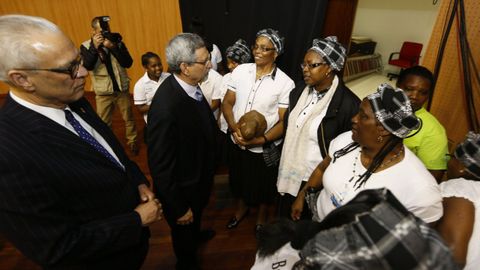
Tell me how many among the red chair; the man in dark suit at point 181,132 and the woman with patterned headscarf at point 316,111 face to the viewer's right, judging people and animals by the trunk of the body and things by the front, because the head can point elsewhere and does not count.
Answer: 1

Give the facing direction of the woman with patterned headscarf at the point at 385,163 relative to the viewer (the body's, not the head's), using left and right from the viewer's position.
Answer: facing the viewer and to the left of the viewer

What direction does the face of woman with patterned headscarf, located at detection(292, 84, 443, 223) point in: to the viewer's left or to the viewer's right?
to the viewer's left

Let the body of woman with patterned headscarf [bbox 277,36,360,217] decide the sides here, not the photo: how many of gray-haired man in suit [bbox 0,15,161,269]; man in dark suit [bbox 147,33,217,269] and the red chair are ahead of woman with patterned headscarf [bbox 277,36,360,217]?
2

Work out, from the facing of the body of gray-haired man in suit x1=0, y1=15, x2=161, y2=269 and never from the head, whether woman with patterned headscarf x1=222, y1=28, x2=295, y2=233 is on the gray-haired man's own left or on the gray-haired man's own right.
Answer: on the gray-haired man's own left

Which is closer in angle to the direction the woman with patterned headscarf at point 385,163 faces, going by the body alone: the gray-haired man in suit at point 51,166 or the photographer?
the gray-haired man in suit

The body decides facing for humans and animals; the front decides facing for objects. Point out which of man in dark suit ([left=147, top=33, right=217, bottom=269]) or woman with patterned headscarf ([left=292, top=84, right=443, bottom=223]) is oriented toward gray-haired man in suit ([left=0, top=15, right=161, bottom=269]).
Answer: the woman with patterned headscarf

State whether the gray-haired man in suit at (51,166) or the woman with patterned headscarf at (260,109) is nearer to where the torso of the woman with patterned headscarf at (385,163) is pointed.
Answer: the gray-haired man in suit

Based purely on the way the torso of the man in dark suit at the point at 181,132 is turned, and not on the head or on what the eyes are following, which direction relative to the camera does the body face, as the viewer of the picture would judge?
to the viewer's right

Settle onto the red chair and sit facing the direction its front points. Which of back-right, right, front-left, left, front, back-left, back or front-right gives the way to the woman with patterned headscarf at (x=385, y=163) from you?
front-left

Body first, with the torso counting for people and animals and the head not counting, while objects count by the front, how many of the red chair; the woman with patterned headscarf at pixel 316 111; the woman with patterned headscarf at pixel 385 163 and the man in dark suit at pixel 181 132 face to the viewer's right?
1

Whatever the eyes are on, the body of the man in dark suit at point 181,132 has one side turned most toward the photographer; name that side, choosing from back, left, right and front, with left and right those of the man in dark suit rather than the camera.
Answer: left

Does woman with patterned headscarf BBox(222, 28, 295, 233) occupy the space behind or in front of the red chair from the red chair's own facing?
in front

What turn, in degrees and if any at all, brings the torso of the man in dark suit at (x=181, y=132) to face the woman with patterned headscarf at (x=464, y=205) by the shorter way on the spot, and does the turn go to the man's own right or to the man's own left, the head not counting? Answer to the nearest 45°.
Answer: approximately 45° to the man's own right

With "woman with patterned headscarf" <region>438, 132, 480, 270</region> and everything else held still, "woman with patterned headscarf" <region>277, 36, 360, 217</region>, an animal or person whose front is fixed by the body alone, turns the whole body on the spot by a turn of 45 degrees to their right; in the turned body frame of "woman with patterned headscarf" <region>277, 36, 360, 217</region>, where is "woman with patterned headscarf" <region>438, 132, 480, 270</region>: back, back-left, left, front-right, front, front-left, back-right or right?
back-left

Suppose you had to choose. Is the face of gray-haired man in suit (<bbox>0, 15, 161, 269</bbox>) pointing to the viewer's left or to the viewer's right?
to the viewer's right
